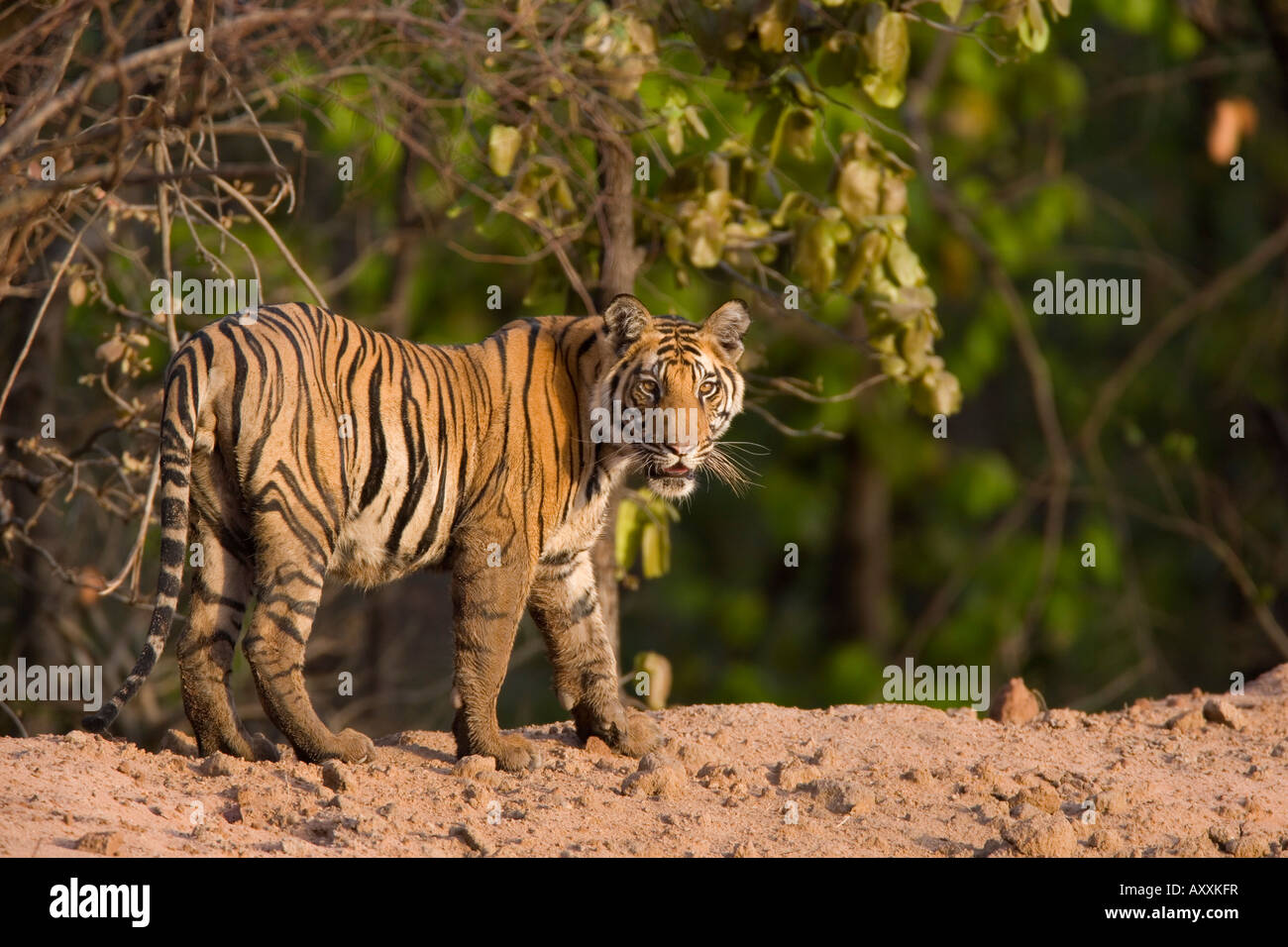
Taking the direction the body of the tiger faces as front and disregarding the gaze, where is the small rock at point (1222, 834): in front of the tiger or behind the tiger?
in front

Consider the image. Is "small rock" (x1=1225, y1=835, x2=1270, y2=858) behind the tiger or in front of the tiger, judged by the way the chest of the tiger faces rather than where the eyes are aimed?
in front

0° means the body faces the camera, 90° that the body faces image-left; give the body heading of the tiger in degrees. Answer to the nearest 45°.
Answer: approximately 270°
